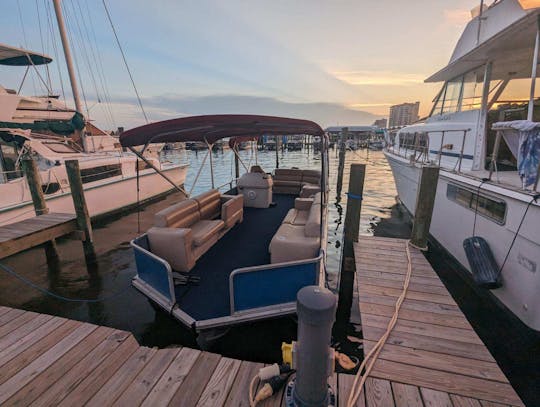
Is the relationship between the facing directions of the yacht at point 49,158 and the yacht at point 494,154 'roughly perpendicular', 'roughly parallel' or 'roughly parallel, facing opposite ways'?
roughly parallel

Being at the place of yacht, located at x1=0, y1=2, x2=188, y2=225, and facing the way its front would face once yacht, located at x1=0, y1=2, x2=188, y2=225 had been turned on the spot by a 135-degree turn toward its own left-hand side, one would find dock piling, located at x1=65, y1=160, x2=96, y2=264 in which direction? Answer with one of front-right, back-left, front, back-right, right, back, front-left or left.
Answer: left

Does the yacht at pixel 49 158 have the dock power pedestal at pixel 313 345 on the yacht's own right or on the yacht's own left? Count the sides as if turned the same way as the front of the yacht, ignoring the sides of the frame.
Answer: on the yacht's own right

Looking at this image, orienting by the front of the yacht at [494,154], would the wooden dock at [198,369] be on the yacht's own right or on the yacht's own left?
on the yacht's own left

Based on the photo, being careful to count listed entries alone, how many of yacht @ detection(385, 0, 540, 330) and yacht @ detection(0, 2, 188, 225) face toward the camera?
0

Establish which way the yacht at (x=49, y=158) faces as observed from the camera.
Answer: facing away from the viewer and to the right of the viewer

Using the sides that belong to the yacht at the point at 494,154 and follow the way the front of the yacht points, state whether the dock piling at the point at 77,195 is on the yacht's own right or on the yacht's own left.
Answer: on the yacht's own left

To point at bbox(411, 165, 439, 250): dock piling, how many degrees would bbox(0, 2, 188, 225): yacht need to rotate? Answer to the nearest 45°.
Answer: approximately 90° to its right

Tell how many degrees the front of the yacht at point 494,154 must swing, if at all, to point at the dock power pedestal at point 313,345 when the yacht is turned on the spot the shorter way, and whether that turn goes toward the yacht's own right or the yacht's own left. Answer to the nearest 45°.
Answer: approximately 135° to the yacht's own left

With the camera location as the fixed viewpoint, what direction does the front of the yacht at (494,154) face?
facing away from the viewer and to the left of the viewer
